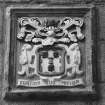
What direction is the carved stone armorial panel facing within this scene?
toward the camera
